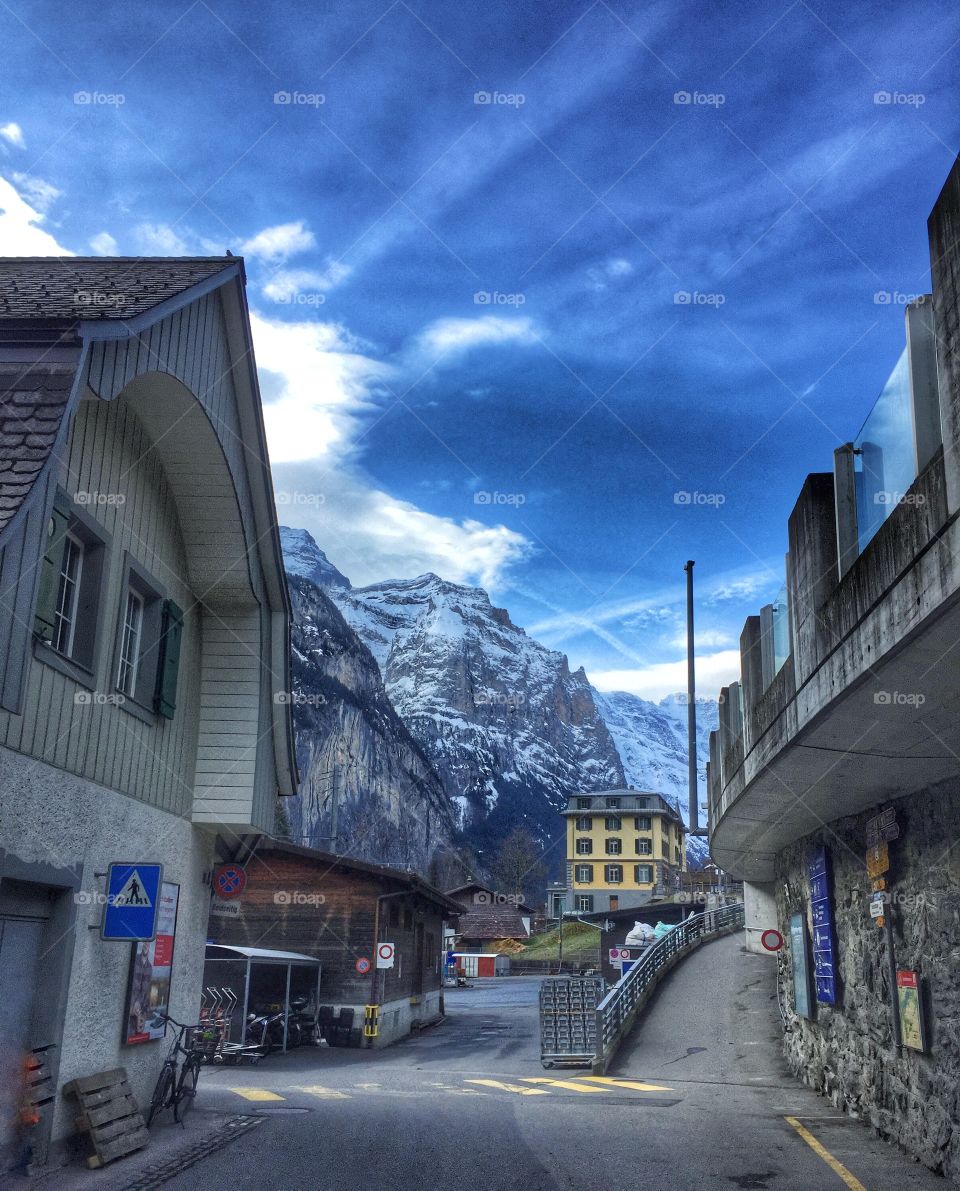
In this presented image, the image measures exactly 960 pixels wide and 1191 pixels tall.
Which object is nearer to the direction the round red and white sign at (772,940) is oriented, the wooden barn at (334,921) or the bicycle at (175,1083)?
the bicycle

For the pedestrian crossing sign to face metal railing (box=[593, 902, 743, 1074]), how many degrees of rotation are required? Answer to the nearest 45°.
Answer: approximately 135° to its left

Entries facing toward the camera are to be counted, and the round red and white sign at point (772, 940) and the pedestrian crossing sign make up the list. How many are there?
2

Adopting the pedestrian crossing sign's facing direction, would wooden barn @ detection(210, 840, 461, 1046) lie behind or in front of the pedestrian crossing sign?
behind

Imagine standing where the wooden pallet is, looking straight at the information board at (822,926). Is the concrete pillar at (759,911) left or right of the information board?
left

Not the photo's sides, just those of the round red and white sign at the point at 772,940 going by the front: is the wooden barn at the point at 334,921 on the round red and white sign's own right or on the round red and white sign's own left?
on the round red and white sign's own right

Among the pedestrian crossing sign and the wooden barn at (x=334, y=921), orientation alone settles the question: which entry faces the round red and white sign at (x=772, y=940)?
the wooden barn

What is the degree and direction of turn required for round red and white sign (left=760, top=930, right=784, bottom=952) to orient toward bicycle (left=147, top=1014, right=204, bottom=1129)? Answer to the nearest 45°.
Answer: approximately 45° to its right

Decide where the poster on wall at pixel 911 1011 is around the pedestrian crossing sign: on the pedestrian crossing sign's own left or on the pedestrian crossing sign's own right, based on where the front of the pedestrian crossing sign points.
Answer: on the pedestrian crossing sign's own left
